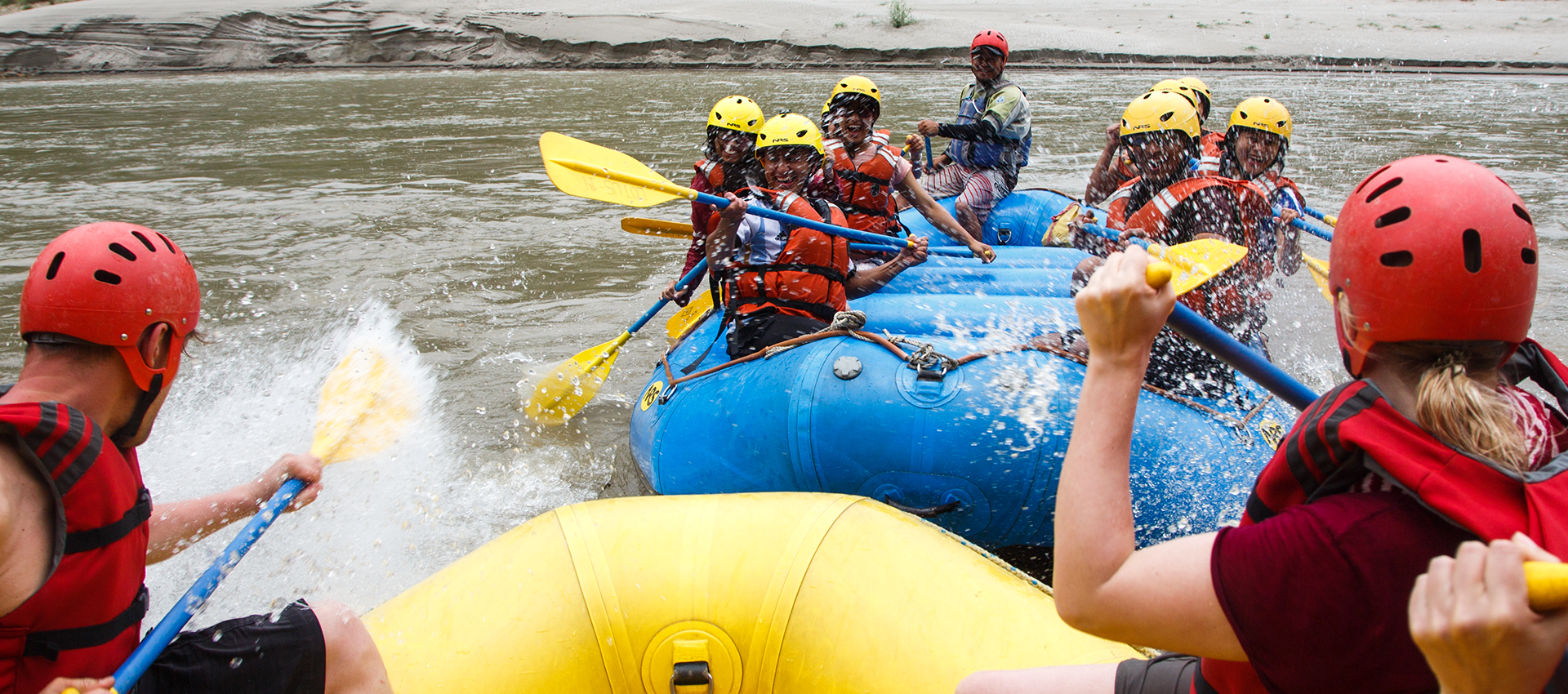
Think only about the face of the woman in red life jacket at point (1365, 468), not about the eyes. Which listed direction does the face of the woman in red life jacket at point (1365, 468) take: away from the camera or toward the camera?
away from the camera

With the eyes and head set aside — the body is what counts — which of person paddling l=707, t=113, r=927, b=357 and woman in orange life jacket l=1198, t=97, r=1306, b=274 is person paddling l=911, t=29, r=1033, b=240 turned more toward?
the person paddling

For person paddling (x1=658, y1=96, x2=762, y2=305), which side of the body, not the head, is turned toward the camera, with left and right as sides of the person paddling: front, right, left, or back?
front

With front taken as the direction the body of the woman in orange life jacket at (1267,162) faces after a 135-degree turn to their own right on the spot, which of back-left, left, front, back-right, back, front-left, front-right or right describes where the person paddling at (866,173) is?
front-left

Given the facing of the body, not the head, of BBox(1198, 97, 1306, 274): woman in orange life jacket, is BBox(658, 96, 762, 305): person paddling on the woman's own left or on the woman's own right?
on the woman's own right

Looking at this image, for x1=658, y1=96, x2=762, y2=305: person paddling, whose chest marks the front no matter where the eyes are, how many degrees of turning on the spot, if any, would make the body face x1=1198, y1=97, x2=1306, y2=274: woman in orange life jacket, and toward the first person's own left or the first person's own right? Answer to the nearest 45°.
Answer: approximately 90° to the first person's own left

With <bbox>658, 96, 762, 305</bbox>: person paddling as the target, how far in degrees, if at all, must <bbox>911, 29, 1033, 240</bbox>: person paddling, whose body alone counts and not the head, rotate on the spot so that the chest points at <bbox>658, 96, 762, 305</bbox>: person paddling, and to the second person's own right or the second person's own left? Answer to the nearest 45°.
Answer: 0° — they already face them

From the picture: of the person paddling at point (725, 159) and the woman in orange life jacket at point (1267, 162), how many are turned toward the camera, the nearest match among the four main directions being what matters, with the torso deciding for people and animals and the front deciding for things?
2

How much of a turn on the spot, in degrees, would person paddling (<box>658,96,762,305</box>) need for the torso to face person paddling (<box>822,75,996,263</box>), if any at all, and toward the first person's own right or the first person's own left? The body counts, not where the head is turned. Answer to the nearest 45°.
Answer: approximately 90° to the first person's own left

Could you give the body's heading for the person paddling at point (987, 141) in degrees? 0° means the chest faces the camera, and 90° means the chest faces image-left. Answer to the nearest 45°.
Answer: approximately 45°

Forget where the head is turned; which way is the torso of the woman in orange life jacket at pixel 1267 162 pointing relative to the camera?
toward the camera
